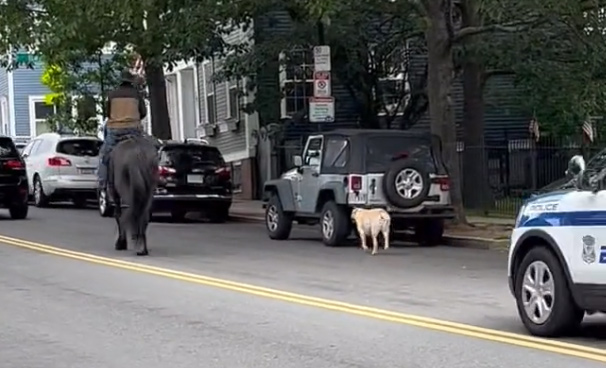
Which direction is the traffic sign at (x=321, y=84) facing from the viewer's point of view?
toward the camera

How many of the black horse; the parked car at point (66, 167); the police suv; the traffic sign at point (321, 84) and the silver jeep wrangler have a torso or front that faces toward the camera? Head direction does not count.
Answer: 1

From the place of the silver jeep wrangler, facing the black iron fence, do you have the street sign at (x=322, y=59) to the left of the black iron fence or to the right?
left

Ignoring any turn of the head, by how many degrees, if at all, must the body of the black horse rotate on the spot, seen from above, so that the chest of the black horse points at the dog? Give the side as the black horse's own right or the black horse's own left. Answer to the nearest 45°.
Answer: approximately 90° to the black horse's own right

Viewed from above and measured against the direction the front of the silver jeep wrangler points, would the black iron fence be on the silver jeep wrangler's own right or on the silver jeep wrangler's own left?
on the silver jeep wrangler's own right

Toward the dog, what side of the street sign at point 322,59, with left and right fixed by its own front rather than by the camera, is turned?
front

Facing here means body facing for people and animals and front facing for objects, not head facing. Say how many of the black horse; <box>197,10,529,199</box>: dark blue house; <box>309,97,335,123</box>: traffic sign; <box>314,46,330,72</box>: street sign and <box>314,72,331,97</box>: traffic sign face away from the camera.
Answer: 1

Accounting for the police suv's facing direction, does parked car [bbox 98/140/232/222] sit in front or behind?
in front

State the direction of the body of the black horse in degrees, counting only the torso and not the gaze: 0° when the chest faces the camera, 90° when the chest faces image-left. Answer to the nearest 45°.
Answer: approximately 180°

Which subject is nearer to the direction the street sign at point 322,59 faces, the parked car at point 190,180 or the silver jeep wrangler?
the silver jeep wrangler

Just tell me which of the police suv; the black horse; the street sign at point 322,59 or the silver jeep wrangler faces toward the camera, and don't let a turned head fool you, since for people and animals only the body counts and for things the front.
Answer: the street sign

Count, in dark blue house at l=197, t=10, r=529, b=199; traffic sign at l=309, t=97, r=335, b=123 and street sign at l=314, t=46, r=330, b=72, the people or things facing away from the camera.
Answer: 0

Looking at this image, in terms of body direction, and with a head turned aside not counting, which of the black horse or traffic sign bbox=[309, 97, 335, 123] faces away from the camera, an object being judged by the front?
the black horse

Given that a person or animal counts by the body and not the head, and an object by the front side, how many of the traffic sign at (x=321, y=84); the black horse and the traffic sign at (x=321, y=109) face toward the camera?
2

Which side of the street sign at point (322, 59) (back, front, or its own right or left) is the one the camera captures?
front

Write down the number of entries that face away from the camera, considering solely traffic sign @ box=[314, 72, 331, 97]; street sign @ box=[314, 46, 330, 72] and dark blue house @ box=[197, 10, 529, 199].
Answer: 0

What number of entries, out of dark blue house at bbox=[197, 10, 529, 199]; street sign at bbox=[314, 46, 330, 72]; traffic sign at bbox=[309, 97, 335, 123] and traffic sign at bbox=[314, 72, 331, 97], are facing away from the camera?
0

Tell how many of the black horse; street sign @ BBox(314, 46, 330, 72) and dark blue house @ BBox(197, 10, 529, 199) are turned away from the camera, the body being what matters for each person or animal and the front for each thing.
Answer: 1

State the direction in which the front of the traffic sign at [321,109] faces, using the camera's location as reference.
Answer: facing the viewer
